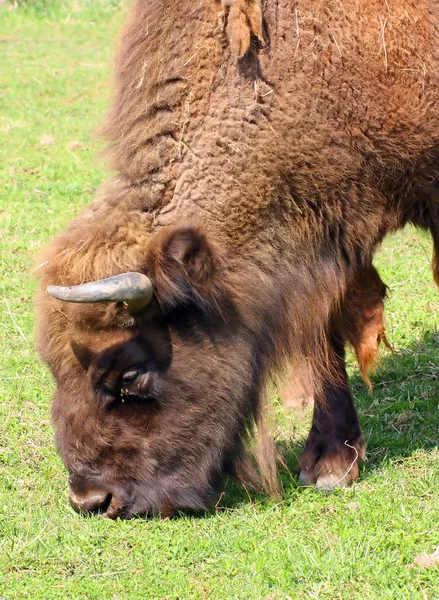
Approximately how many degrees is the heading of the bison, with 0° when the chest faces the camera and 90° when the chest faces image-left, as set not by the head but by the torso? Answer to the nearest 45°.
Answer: approximately 90°
